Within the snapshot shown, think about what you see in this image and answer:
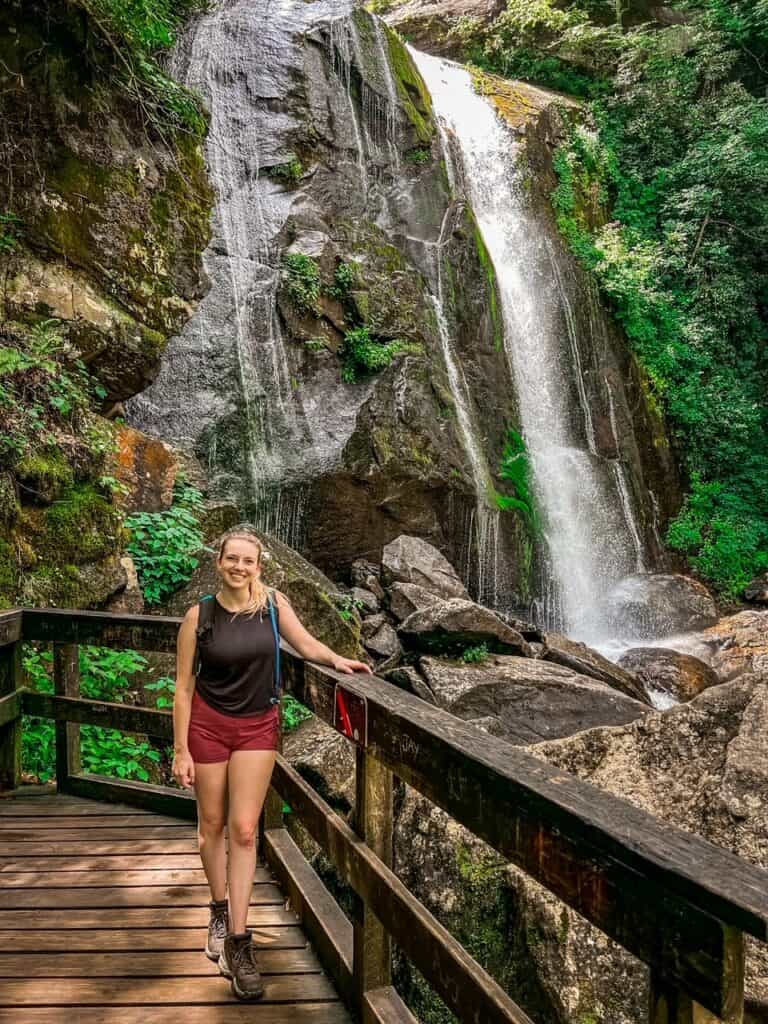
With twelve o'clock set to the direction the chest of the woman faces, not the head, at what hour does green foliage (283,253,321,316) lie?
The green foliage is roughly at 6 o'clock from the woman.

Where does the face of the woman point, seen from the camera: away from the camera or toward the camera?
toward the camera

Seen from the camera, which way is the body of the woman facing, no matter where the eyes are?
toward the camera

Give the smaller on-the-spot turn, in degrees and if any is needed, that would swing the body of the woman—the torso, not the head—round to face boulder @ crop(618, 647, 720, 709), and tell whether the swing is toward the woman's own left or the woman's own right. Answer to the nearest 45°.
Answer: approximately 135° to the woman's own left

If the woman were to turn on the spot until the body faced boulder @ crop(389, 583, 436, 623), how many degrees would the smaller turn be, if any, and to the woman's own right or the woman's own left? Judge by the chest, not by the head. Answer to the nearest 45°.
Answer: approximately 180°

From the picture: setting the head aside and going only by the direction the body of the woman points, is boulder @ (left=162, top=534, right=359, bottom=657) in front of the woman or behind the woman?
behind

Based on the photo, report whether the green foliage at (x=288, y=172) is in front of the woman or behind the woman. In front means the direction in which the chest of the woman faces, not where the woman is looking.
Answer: behind

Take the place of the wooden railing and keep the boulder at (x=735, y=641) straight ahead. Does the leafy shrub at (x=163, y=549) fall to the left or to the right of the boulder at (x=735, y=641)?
left

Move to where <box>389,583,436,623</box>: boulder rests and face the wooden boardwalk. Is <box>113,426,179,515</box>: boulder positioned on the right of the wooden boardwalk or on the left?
right

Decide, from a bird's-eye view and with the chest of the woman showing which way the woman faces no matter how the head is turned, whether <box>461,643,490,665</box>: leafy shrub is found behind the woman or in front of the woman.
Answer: behind
